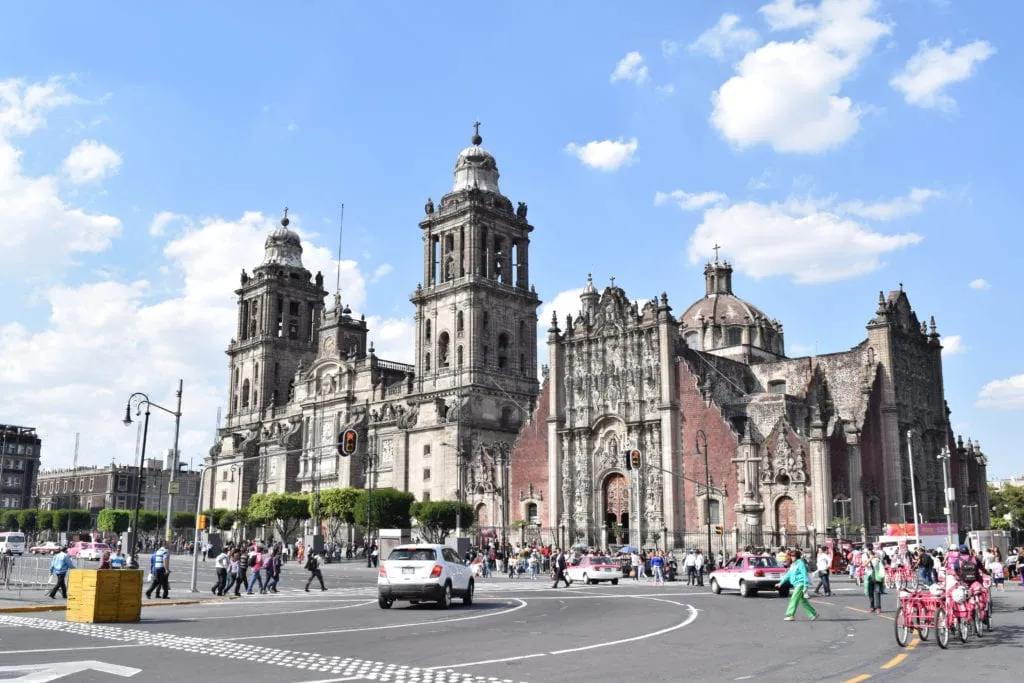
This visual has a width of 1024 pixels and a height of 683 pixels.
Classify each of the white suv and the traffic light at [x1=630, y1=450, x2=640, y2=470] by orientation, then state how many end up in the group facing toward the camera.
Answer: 1

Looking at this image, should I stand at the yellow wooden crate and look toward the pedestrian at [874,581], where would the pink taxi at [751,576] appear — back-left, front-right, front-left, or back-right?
front-left

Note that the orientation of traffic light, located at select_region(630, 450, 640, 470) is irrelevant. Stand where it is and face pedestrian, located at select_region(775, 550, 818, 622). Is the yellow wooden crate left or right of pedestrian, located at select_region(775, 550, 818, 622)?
right

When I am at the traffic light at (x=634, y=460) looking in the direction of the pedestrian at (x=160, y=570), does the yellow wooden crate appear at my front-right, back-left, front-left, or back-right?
front-left

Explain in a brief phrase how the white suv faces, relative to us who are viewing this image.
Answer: facing away from the viewer and to the right of the viewer

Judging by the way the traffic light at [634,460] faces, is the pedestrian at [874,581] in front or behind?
in front

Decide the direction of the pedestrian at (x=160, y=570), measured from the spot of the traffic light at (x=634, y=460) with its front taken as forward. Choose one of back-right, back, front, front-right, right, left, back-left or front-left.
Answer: front-right

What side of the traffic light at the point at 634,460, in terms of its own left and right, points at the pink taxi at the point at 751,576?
front

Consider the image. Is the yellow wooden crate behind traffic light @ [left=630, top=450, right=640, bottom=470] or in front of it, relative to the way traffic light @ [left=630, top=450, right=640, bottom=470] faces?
in front

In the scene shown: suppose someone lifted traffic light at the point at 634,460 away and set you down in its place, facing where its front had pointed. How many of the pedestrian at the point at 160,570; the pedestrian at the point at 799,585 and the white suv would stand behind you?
0

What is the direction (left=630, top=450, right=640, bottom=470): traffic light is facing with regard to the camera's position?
facing the viewer

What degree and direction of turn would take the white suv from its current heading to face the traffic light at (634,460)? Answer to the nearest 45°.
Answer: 0° — it already faces it

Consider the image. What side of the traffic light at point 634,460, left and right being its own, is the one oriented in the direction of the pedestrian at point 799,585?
front

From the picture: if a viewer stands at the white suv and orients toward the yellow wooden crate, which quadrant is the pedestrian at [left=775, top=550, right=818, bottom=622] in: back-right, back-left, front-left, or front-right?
back-left

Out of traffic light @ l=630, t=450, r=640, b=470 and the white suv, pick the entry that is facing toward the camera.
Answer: the traffic light
